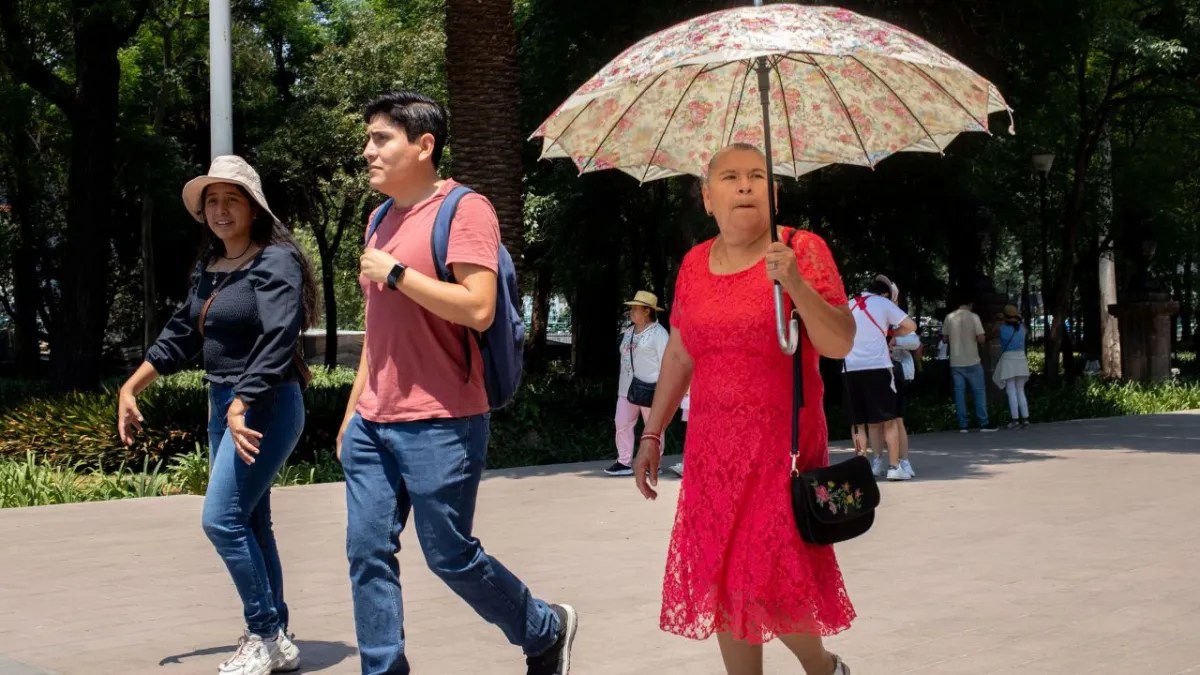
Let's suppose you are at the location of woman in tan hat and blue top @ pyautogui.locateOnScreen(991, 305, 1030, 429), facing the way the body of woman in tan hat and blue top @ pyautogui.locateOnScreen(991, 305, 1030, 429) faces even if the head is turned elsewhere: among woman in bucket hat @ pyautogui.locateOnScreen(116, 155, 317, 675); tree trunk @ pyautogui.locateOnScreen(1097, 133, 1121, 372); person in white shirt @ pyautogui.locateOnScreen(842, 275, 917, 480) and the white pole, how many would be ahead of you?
1

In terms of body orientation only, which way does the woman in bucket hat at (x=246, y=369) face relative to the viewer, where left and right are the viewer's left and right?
facing the viewer and to the left of the viewer

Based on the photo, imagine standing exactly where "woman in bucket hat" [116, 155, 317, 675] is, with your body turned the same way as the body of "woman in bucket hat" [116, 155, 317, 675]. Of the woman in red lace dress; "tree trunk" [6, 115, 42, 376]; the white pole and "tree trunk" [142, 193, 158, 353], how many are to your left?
1

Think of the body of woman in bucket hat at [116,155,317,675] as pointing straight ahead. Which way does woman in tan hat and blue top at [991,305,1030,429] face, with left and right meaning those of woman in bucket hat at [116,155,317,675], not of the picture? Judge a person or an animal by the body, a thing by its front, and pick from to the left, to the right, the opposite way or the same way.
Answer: the opposite way

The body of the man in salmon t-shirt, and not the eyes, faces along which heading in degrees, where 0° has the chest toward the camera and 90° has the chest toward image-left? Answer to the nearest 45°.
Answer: approximately 45°

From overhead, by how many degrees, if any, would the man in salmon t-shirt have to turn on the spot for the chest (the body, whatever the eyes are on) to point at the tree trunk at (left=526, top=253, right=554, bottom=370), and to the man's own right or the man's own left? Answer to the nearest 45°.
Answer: approximately 135° to the man's own right

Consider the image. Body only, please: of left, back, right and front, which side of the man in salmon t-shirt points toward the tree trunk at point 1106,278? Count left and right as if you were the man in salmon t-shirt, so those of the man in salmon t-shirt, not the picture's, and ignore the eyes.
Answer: back

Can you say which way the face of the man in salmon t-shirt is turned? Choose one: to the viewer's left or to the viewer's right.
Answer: to the viewer's left

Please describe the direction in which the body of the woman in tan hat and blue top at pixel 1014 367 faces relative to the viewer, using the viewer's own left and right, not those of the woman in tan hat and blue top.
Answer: facing away from the viewer

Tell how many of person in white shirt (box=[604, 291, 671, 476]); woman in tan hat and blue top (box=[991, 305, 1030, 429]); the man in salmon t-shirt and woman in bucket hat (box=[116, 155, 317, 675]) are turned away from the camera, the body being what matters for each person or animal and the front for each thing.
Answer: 1
